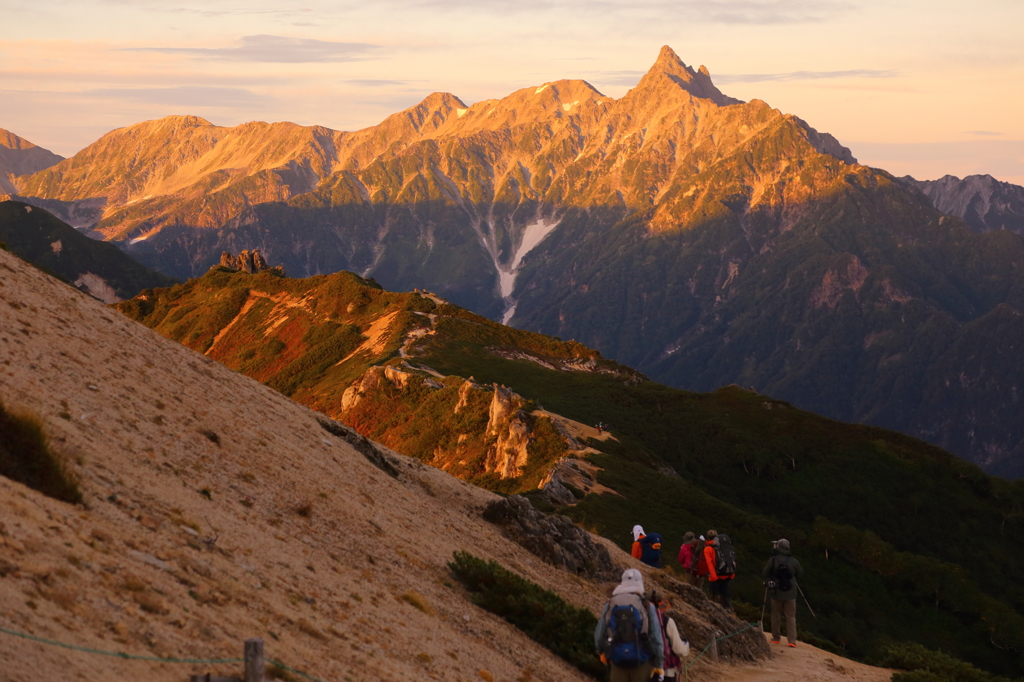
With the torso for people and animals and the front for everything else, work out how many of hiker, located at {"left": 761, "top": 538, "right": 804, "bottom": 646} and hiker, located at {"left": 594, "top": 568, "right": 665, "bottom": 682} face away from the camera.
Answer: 2

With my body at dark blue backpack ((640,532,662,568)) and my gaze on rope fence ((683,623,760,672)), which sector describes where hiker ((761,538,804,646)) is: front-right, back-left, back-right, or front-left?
front-left

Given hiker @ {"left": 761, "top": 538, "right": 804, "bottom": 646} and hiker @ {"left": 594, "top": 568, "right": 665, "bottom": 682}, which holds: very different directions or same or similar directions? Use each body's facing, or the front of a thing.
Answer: same or similar directions

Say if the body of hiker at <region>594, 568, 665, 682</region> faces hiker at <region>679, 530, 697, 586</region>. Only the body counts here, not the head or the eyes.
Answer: yes

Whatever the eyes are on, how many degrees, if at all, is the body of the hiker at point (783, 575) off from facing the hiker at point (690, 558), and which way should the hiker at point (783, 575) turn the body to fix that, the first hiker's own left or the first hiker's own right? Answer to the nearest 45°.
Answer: approximately 45° to the first hiker's own left

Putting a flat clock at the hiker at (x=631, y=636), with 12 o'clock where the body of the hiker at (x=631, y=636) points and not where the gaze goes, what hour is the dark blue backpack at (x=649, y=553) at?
the dark blue backpack at (x=649, y=553) is roughly at 12 o'clock from the hiker at (x=631, y=636).

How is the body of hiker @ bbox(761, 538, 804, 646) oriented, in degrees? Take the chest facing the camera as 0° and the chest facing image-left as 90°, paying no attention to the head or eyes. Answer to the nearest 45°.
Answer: approximately 180°

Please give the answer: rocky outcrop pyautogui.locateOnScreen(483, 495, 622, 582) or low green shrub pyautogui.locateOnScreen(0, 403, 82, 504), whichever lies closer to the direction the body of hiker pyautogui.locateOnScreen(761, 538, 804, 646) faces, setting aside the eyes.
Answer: the rocky outcrop

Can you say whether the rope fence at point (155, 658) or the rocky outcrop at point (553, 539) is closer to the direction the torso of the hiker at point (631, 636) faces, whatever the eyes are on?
the rocky outcrop

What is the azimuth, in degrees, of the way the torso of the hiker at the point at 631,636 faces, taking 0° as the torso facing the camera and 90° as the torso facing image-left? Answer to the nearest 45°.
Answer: approximately 180°
